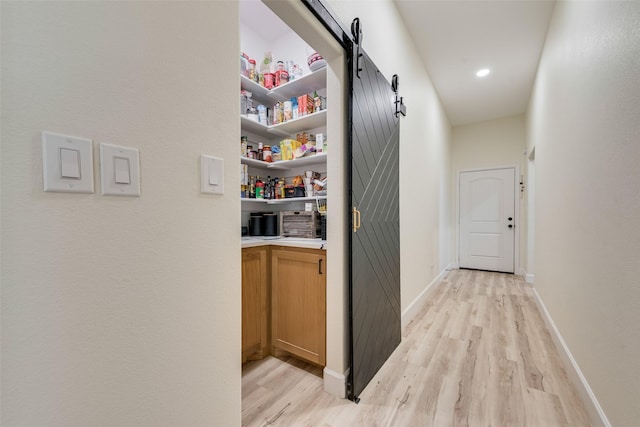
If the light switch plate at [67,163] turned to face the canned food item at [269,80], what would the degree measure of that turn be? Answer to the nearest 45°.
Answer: approximately 90° to its left

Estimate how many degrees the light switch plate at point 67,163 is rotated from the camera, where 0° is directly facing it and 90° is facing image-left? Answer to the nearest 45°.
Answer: approximately 315°

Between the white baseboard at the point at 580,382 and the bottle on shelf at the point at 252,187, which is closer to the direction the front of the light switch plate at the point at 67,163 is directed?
the white baseboard

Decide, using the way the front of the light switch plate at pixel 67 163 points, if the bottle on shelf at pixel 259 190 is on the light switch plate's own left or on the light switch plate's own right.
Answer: on the light switch plate's own left

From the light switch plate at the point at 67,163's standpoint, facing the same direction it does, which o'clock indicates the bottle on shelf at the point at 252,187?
The bottle on shelf is roughly at 9 o'clock from the light switch plate.

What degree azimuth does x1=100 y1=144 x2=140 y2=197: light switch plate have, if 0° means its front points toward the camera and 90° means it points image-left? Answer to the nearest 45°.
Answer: approximately 315°

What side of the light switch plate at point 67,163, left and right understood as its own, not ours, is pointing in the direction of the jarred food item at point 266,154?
left

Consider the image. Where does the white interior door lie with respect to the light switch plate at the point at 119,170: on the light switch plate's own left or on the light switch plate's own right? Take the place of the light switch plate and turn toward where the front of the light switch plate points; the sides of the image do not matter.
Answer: on the light switch plate's own left

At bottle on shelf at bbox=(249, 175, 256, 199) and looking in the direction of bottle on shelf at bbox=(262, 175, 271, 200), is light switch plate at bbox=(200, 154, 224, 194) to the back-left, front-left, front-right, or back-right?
back-right
